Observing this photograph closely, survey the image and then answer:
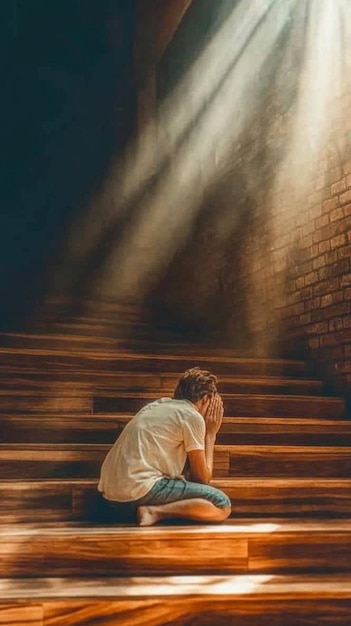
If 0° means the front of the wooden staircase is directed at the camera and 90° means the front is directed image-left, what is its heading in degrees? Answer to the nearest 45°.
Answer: approximately 0°

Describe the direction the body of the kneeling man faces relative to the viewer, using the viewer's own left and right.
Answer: facing away from the viewer and to the right of the viewer

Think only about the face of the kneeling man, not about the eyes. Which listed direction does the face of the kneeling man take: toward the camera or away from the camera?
away from the camera
